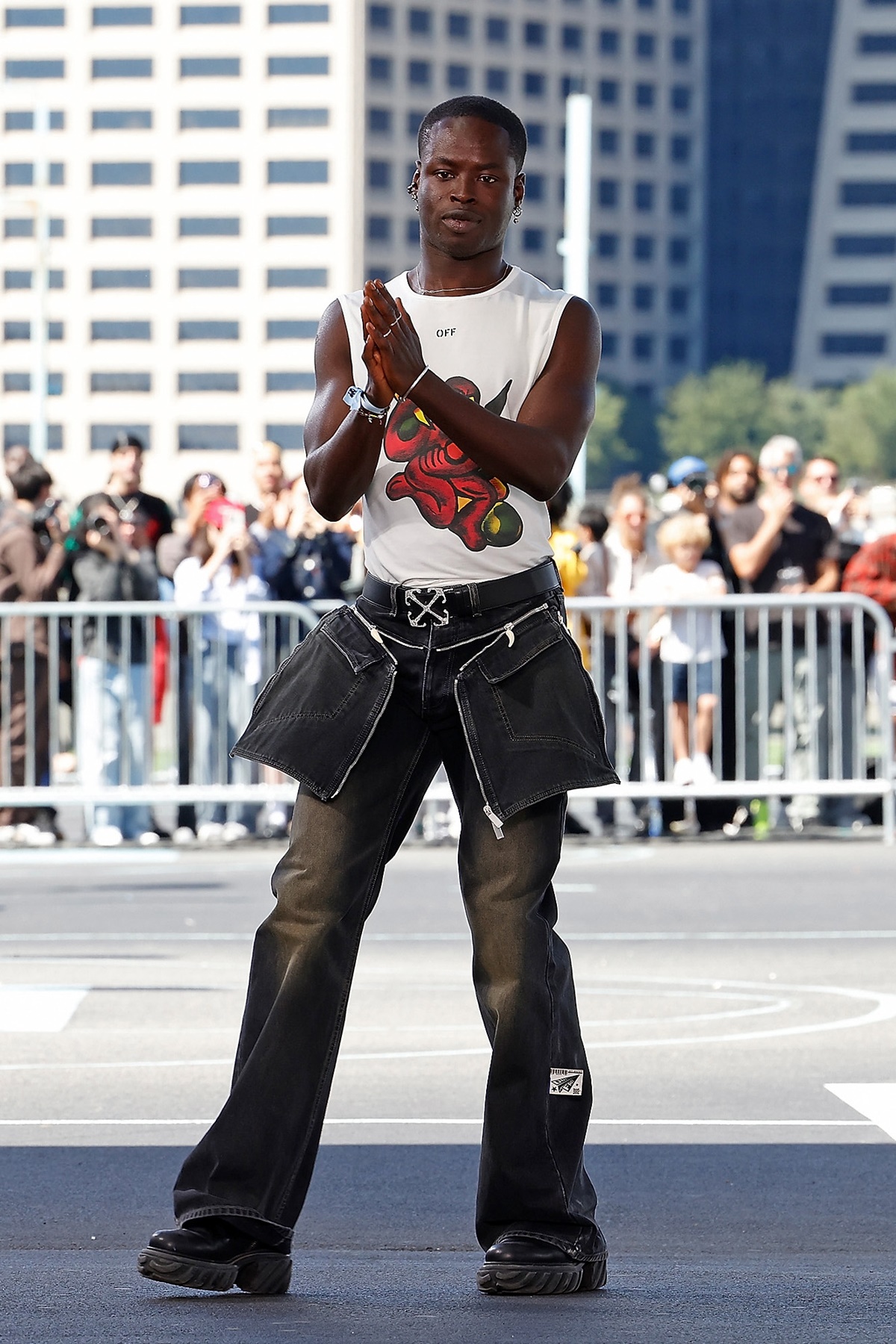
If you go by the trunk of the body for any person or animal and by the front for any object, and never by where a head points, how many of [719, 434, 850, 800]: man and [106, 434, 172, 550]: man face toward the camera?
2

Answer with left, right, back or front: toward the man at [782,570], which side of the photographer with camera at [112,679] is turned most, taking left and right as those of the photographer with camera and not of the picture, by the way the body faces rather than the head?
left

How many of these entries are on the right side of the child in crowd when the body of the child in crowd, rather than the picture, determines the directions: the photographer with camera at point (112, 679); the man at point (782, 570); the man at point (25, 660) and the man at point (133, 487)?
3

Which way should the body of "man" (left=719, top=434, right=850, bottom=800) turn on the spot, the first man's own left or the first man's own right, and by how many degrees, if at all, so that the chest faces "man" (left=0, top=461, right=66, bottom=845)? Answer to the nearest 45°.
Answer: approximately 90° to the first man's own right

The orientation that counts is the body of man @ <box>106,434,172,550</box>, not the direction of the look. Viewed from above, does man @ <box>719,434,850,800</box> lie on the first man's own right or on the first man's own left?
on the first man's own left

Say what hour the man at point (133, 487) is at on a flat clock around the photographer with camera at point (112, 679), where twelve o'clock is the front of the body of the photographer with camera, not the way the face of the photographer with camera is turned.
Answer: The man is roughly at 6 o'clock from the photographer with camera.

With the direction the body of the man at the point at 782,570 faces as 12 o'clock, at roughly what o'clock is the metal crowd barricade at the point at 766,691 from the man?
The metal crowd barricade is roughly at 12 o'clock from the man.

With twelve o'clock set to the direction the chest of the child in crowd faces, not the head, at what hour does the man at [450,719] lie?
The man is roughly at 12 o'clock from the child in crowd.

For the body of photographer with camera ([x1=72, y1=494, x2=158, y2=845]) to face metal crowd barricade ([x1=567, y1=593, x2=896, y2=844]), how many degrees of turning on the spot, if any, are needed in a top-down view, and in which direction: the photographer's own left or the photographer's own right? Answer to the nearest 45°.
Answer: approximately 90° to the photographer's own left
